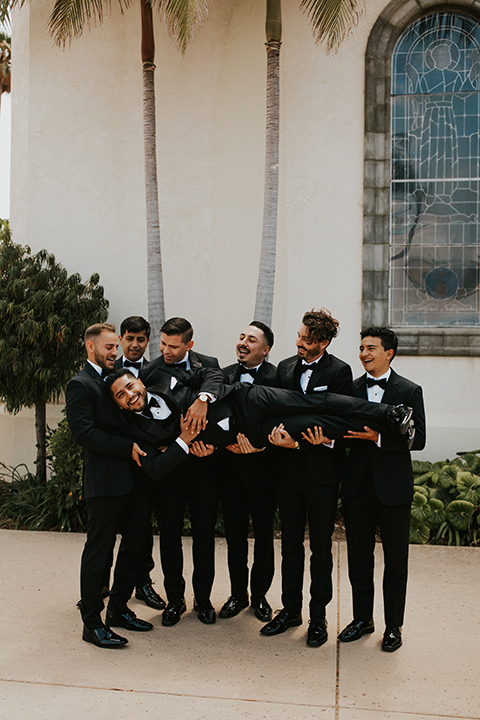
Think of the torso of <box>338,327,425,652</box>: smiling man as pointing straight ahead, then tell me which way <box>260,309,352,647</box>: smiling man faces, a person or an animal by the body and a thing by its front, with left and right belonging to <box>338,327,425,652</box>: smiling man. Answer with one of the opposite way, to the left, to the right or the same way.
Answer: the same way

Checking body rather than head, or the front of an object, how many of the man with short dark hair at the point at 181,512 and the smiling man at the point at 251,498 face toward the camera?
2

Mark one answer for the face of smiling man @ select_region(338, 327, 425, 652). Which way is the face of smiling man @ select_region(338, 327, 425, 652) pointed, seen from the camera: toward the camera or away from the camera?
toward the camera

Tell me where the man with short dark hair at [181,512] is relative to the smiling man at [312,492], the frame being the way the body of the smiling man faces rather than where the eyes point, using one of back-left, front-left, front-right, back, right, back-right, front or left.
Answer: front-right

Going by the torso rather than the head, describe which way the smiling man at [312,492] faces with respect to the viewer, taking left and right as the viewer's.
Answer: facing the viewer and to the left of the viewer

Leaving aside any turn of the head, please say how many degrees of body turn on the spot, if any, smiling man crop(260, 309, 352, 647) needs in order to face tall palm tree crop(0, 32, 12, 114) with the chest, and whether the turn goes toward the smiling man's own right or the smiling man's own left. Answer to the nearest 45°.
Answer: approximately 90° to the smiling man's own right

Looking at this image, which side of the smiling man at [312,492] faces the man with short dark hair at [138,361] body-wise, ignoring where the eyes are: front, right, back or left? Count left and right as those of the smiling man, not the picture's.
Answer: right

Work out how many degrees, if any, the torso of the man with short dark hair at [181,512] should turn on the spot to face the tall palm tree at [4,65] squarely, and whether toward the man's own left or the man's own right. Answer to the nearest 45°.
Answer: approximately 180°

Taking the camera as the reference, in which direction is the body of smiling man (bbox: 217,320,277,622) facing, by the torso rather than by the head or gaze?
toward the camera

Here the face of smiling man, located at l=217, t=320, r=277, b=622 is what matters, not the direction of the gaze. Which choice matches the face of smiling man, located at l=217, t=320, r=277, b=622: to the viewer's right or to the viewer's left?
to the viewer's left

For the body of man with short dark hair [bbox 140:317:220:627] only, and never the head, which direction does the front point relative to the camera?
toward the camera

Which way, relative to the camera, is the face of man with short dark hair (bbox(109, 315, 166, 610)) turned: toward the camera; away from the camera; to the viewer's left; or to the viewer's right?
toward the camera

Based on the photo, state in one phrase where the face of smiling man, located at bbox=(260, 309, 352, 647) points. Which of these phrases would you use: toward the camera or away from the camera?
toward the camera
